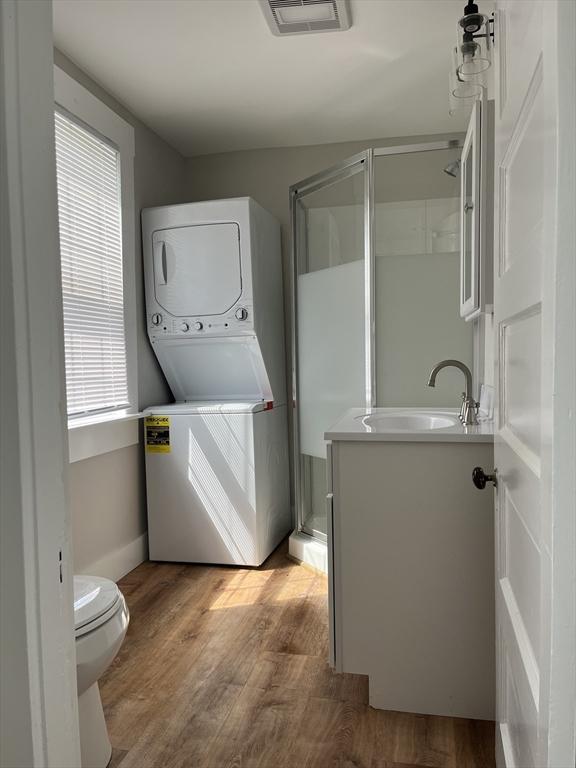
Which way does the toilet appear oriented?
to the viewer's right

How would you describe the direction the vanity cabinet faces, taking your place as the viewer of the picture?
facing to the left of the viewer

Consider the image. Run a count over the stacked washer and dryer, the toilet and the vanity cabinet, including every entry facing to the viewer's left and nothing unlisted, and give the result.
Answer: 1

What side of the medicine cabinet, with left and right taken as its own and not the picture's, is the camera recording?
left

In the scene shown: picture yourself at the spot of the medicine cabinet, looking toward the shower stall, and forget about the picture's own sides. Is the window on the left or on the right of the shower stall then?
left

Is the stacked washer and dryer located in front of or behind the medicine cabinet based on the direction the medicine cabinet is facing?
in front

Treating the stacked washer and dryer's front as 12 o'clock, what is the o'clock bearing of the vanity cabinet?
The vanity cabinet is roughly at 11 o'clock from the stacked washer and dryer.

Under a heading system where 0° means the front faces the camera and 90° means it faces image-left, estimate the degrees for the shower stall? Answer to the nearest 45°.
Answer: approximately 45°

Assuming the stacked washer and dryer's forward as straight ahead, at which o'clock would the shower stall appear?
The shower stall is roughly at 10 o'clock from the stacked washer and dryer.
